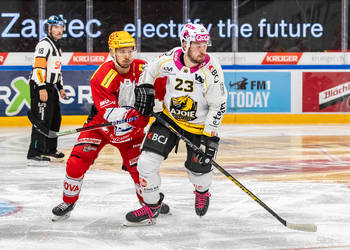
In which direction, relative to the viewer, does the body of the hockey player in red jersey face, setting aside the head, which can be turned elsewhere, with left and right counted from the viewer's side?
facing the viewer and to the right of the viewer

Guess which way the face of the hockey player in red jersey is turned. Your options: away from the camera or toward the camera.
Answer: toward the camera

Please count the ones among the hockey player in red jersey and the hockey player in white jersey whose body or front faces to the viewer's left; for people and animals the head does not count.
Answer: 0

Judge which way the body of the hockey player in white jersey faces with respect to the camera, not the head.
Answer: toward the camera
